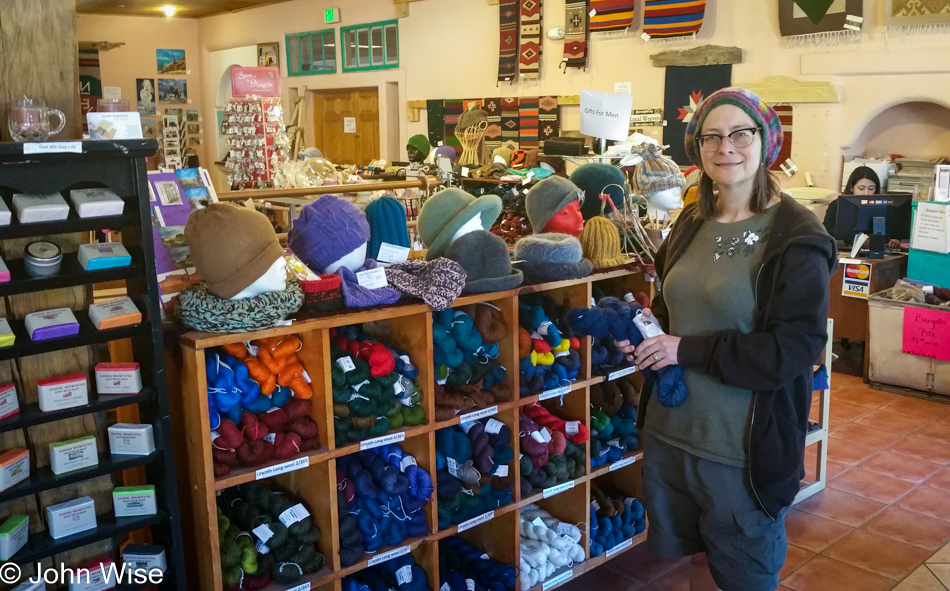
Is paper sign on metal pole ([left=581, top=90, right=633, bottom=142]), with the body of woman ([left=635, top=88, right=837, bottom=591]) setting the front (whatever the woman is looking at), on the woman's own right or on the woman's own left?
on the woman's own right

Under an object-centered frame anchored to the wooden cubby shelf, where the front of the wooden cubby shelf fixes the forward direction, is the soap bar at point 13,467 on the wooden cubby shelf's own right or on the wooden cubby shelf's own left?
on the wooden cubby shelf's own right

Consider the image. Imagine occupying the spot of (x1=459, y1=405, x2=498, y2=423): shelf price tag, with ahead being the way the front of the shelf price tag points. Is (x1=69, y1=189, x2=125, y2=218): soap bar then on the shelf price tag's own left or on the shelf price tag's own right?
on the shelf price tag's own right

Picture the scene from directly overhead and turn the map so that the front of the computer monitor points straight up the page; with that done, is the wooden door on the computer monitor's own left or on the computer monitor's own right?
on the computer monitor's own left

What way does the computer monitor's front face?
away from the camera

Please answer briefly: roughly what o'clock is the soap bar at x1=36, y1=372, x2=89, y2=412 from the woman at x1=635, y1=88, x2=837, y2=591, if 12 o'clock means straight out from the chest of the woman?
The soap bar is roughly at 1 o'clock from the woman.
